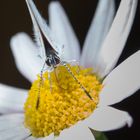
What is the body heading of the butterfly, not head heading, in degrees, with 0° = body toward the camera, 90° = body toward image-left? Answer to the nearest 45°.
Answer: approximately 0°
